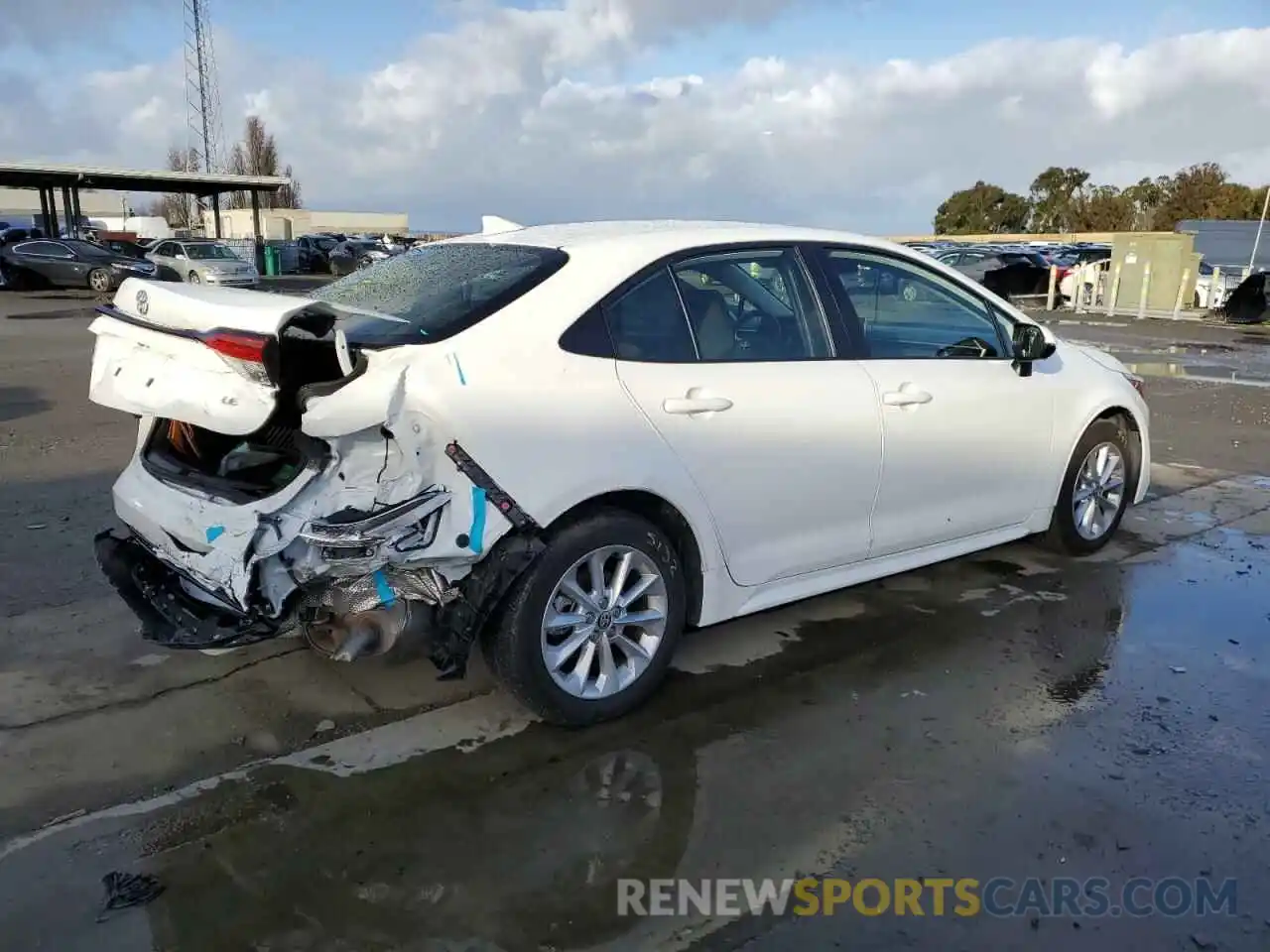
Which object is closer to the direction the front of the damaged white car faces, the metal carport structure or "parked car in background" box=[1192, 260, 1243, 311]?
the parked car in background

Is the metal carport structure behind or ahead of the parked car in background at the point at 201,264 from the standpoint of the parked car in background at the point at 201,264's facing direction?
behind

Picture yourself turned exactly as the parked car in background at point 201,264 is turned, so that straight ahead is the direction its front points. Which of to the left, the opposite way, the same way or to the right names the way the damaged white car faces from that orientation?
to the left

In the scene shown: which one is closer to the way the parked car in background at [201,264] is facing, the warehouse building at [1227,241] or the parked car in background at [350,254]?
the warehouse building

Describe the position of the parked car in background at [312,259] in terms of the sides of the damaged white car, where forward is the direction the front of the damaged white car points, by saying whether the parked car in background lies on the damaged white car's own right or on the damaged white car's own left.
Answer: on the damaged white car's own left

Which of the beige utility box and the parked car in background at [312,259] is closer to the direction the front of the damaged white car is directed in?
the beige utility box

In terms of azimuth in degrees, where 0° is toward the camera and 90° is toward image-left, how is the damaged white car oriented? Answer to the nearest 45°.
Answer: approximately 225°

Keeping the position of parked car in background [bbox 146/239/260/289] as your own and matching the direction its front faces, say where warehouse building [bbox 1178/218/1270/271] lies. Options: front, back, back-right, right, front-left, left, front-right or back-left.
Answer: front-left

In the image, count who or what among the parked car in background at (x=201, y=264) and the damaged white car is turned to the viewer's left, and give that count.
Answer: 0
